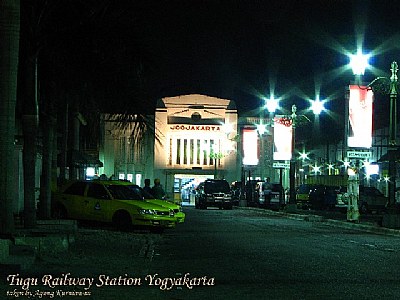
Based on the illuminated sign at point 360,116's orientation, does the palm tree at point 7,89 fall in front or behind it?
in front

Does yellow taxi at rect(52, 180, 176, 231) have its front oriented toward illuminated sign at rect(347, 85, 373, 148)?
no

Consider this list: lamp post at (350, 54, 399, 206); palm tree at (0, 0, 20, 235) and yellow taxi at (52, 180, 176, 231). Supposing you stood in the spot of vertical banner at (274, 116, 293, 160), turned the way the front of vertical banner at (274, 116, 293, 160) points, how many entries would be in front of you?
3

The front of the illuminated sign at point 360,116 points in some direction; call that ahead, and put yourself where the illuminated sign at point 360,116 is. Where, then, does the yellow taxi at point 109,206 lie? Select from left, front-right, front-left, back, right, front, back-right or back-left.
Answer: front-right

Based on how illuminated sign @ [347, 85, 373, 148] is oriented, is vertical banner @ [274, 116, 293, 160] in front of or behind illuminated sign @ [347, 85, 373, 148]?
behind

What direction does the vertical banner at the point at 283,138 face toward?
toward the camera

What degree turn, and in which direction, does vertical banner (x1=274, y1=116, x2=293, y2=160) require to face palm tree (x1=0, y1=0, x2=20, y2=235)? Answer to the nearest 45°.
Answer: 0° — it already faces it

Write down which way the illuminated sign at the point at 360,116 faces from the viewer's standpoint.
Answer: facing the viewer

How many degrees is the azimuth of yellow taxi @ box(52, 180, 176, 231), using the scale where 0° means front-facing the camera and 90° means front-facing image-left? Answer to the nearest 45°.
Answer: approximately 315°

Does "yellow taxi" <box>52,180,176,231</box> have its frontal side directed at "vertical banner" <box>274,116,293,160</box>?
no

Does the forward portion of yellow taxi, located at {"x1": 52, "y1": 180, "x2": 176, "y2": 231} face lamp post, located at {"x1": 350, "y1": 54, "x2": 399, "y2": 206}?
no

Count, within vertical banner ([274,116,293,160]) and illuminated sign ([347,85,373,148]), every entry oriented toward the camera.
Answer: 2

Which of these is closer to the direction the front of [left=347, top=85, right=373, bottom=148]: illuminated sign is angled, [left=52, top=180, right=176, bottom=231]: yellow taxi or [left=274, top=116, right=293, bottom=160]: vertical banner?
the yellow taxi

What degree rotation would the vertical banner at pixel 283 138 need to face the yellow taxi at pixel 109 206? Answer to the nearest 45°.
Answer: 0° — it already faces it

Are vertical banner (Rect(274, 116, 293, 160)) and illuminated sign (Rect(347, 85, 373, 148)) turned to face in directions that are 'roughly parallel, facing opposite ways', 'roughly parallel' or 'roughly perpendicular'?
roughly parallel
